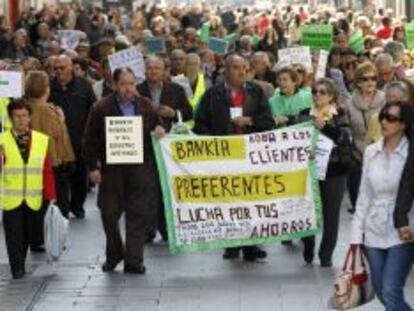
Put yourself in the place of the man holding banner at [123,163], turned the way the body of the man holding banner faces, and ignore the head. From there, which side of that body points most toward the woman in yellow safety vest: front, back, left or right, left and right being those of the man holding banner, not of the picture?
right

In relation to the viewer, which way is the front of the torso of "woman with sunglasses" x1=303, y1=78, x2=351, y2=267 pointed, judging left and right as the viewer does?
facing the viewer and to the left of the viewer

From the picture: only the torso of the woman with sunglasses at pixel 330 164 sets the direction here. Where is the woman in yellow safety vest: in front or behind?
in front

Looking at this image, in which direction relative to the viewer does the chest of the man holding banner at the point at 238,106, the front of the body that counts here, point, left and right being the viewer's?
facing the viewer

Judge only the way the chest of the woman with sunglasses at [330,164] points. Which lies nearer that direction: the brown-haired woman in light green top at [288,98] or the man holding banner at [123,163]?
the man holding banner

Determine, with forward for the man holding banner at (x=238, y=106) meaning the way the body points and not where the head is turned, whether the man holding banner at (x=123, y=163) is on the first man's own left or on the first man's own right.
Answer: on the first man's own right

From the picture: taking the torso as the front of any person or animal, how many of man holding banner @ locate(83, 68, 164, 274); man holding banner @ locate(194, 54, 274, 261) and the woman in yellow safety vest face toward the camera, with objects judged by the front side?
3

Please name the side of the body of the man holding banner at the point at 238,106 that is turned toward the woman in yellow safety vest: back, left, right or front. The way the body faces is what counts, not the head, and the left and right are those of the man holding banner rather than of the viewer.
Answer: right

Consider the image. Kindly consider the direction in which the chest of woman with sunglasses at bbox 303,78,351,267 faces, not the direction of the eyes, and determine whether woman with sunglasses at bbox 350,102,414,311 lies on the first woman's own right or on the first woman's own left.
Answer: on the first woman's own left

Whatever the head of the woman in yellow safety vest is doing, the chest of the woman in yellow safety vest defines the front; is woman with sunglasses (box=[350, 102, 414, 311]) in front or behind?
in front

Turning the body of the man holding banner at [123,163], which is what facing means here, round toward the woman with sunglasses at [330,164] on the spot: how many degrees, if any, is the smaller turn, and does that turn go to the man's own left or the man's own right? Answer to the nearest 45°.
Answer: approximately 90° to the man's own left

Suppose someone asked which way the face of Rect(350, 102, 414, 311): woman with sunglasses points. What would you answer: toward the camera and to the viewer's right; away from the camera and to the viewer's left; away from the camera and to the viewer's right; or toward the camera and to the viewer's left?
toward the camera and to the viewer's left

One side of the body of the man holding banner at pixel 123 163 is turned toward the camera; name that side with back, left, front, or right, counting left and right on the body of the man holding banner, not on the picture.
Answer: front
